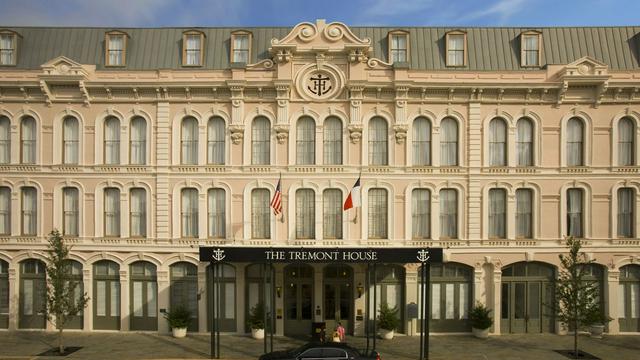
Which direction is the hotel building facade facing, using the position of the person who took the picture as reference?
facing the viewer

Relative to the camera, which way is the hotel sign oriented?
toward the camera

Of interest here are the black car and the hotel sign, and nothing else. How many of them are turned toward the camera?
1

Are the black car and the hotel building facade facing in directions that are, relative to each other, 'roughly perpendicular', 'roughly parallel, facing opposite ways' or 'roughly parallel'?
roughly perpendicular

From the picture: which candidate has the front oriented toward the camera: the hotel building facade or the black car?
the hotel building facade

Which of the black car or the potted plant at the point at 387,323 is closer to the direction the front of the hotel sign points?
the black car

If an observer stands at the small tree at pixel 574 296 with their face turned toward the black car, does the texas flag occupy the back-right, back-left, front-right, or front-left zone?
front-right
